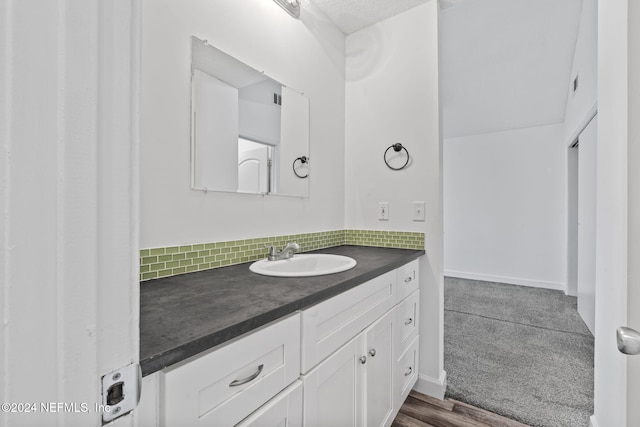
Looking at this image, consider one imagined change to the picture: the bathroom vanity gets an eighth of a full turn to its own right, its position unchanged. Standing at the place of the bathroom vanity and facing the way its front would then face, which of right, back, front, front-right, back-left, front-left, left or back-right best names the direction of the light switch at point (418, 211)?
back-left

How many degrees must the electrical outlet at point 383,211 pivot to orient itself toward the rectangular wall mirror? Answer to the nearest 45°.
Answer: approximately 45° to its right

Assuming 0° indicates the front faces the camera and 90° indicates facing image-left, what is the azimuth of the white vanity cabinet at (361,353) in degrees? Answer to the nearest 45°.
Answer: approximately 315°

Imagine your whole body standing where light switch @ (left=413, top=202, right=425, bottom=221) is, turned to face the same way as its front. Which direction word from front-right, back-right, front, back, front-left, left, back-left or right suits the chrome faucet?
front-right

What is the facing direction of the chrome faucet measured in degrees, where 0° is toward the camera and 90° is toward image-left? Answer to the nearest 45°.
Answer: approximately 315°

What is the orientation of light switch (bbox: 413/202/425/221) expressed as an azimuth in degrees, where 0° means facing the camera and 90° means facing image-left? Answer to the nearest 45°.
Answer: approximately 0°
